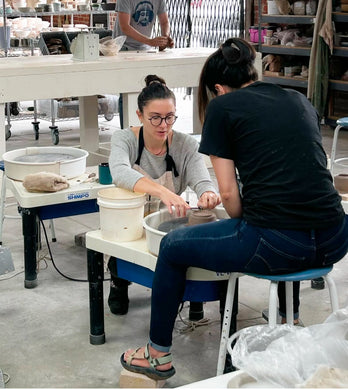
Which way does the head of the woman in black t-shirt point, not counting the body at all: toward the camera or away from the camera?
away from the camera

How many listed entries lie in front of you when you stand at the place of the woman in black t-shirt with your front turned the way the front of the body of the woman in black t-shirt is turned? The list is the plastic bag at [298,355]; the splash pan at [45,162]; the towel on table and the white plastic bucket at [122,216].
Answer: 3

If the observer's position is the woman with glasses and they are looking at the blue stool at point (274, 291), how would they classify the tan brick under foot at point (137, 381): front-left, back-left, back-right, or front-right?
front-right

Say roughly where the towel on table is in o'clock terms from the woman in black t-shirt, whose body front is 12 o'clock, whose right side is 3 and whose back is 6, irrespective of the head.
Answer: The towel on table is roughly at 12 o'clock from the woman in black t-shirt.

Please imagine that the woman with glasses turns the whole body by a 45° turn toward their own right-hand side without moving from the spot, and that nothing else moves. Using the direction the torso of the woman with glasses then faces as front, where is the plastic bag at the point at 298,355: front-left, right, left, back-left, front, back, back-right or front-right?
front

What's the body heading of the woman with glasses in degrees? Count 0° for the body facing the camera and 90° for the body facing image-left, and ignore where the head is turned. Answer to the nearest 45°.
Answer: approximately 315°

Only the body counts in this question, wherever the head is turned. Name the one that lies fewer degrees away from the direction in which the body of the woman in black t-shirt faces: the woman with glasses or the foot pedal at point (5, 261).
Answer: the woman with glasses

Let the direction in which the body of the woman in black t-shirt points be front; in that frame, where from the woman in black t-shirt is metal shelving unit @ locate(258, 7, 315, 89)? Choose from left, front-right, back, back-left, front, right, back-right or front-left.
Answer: front-right

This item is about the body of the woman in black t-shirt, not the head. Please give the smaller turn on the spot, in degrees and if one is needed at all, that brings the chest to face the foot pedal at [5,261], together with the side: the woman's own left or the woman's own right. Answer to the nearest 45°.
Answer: approximately 90° to the woman's own left

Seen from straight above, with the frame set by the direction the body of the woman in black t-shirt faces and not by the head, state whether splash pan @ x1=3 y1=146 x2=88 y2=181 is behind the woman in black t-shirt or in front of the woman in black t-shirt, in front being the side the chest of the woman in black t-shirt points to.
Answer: in front

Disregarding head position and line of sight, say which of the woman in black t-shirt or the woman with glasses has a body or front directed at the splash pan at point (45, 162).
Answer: the woman in black t-shirt

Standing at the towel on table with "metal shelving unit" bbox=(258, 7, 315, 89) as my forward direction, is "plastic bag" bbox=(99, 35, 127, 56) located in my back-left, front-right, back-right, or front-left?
front-left

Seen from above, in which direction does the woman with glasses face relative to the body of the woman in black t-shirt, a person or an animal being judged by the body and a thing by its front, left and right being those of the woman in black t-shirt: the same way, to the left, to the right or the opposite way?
the opposite way

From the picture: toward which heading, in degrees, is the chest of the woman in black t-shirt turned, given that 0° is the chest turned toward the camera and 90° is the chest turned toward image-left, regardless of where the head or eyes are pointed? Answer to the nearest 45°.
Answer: approximately 135°

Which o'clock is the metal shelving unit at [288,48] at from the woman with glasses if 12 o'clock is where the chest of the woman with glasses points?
The metal shelving unit is roughly at 8 o'clock from the woman with glasses.

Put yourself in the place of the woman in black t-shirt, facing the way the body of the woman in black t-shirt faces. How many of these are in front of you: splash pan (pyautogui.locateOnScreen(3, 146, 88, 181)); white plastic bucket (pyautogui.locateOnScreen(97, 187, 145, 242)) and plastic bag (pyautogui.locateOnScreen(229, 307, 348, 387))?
2

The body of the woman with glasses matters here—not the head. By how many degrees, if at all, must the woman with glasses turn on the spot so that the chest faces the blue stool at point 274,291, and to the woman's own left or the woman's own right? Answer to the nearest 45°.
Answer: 0° — they already face it

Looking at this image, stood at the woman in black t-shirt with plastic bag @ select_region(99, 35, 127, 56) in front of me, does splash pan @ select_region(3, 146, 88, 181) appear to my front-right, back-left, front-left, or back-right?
front-left

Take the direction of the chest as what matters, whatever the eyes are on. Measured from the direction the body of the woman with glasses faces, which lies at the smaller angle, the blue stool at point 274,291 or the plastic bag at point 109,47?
the blue stool

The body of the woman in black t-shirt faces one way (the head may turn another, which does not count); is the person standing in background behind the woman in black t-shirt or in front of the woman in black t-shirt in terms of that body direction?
in front
